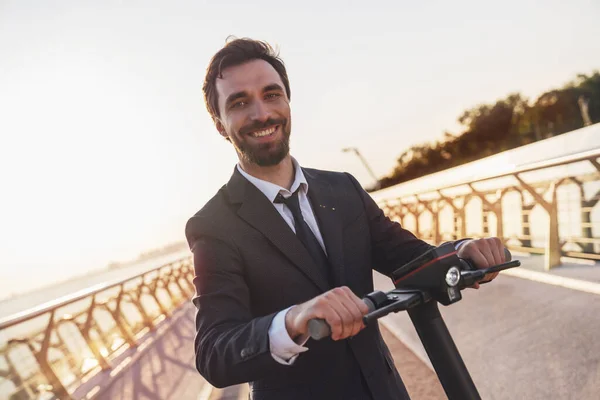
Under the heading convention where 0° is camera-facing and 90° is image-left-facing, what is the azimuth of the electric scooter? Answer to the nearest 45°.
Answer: approximately 315°
